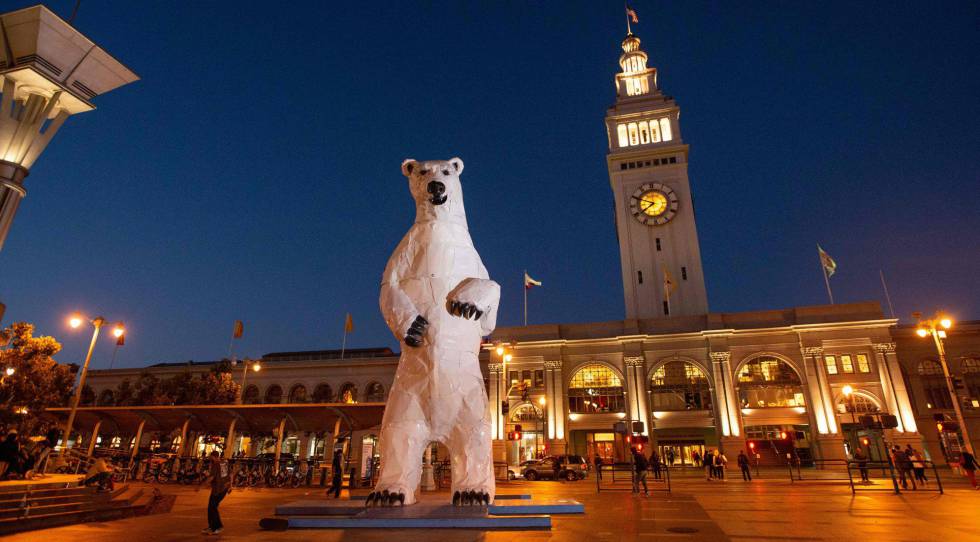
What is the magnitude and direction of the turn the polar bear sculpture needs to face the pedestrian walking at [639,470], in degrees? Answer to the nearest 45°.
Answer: approximately 135° to its left

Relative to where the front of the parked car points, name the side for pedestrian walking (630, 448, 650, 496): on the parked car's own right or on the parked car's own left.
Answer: on the parked car's own left

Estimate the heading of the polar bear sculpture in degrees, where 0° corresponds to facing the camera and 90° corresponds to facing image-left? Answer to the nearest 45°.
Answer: approximately 0°

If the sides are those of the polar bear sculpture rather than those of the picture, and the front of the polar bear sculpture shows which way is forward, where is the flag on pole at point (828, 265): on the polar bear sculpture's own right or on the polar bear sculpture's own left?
on the polar bear sculpture's own left

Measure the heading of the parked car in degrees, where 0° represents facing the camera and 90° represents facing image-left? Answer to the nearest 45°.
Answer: approximately 90°

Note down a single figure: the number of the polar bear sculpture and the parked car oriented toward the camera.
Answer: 1

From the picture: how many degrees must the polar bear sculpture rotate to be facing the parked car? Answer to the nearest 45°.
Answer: approximately 180°

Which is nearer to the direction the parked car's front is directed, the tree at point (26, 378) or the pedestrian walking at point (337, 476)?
the tree

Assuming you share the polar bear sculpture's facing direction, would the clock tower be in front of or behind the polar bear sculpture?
behind

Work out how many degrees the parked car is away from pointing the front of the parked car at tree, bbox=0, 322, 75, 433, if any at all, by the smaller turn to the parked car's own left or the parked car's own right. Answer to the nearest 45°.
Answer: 0° — it already faces it

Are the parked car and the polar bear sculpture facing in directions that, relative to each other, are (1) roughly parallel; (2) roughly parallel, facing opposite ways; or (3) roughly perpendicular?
roughly perpendicular

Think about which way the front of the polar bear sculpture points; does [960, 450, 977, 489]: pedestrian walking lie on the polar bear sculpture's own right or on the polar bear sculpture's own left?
on the polar bear sculpture's own left

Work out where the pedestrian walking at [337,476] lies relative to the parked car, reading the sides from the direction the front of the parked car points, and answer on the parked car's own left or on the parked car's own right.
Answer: on the parked car's own left
